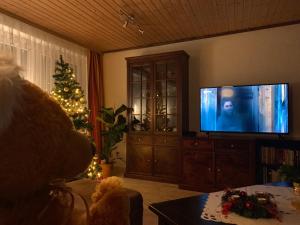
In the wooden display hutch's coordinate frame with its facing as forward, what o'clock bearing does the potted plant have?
The potted plant is roughly at 2 o'clock from the wooden display hutch.

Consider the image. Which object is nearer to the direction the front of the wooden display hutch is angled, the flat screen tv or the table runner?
the table runner

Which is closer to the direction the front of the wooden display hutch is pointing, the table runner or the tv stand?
the table runner

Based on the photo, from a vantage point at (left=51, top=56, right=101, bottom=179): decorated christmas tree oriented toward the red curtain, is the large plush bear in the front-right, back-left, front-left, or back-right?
back-right

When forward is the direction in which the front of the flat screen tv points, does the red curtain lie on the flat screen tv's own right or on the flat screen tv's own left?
on the flat screen tv's own right

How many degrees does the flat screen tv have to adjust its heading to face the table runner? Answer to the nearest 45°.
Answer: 0° — it already faces it
